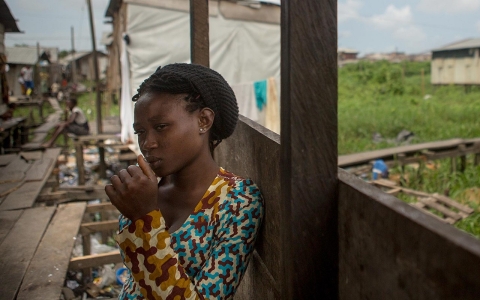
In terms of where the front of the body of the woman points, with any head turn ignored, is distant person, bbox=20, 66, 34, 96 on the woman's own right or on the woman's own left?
on the woman's own right

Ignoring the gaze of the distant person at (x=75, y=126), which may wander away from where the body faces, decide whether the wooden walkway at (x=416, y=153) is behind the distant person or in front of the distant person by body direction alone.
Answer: behind

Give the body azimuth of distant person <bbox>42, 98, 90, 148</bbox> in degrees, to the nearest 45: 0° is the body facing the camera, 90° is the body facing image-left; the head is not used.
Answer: approximately 90°

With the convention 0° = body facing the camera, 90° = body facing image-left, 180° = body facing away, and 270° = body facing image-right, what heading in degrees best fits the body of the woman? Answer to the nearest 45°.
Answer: approximately 45°

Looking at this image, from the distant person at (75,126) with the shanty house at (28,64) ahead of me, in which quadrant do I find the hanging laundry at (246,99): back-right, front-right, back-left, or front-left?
back-right

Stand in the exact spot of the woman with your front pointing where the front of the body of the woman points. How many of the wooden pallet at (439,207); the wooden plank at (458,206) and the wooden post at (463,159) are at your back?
3
